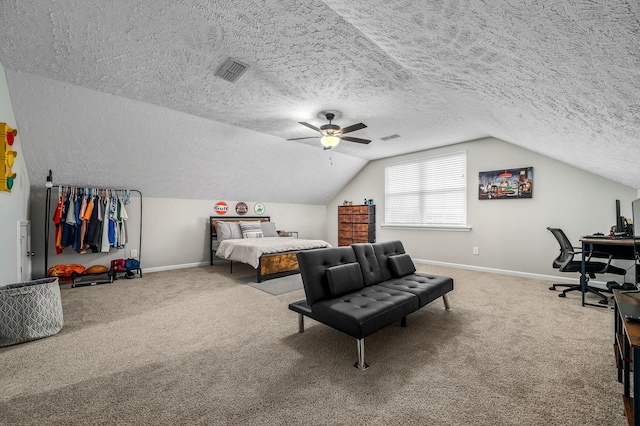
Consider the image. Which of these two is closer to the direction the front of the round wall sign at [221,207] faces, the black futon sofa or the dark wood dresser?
the black futon sofa

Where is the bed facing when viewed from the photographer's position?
facing the viewer and to the right of the viewer

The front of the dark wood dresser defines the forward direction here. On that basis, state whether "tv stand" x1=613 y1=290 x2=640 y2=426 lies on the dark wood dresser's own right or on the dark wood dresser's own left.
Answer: on the dark wood dresser's own left

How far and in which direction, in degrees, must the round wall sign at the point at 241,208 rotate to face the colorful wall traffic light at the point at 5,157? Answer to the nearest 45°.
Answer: approximately 45° to its right

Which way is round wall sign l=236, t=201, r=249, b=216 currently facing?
toward the camera

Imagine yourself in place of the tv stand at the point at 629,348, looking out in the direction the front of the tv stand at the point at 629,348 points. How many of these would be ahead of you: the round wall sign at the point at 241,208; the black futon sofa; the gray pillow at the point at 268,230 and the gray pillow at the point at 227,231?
4

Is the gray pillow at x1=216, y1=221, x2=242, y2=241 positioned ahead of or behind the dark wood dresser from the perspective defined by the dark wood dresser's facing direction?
ahead

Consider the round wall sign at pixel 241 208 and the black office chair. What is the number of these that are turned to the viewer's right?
1

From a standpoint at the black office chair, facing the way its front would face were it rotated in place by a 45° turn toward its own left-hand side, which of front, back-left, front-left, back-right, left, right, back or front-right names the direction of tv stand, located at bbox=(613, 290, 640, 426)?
back-right

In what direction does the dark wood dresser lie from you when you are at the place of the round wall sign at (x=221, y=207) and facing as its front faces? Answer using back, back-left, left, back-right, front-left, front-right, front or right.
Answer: left

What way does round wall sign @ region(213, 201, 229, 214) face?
toward the camera

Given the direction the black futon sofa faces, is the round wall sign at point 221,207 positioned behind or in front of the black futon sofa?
behind

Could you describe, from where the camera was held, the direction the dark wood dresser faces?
facing the viewer and to the left of the viewer

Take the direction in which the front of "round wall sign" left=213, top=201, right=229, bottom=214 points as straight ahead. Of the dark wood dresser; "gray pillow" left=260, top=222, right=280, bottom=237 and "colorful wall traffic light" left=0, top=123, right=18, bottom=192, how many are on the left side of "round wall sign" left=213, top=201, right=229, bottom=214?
2

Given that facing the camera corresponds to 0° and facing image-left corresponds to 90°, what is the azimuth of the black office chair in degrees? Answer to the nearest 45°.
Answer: approximately 270°

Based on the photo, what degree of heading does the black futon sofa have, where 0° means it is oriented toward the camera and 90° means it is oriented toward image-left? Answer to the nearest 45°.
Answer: approximately 315°

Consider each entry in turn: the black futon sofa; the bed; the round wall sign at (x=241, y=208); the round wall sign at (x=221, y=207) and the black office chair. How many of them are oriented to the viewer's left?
0

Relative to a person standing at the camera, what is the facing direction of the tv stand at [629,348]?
facing to the left of the viewer
